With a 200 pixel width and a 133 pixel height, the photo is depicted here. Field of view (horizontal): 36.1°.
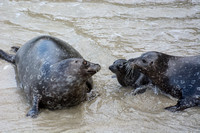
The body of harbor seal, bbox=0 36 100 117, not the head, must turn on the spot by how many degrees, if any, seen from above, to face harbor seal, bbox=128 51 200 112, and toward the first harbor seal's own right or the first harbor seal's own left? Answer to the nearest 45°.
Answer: approximately 45° to the first harbor seal's own left

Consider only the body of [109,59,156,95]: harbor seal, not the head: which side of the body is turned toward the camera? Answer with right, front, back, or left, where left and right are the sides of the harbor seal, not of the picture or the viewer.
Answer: left

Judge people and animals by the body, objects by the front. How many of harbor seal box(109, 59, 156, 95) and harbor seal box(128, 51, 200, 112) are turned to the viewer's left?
2

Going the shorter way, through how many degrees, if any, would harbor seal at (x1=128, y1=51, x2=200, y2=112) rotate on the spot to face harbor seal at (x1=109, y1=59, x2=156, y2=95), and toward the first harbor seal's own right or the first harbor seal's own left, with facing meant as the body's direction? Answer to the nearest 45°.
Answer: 0° — it already faces it

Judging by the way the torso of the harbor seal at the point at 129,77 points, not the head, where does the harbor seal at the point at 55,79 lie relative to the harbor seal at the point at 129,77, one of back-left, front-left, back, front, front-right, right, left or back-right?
front-left

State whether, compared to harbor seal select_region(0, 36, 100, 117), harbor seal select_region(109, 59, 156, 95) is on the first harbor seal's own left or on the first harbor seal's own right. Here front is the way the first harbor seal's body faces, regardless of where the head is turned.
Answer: on the first harbor seal's own left

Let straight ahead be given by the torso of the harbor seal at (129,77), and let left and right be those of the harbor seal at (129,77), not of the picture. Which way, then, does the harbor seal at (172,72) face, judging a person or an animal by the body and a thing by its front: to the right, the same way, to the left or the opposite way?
the same way

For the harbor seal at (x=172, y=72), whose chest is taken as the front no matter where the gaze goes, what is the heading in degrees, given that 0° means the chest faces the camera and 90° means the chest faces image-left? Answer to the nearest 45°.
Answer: approximately 90°

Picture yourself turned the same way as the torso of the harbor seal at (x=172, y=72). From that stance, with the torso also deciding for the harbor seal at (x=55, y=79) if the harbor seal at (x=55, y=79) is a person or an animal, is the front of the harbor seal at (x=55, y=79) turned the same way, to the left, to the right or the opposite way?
the opposite way

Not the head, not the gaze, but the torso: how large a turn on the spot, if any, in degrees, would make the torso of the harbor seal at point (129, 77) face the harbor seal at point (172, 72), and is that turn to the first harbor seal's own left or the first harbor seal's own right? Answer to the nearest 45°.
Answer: approximately 180°

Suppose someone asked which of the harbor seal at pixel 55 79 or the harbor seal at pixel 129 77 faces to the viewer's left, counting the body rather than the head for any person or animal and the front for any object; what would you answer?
the harbor seal at pixel 129 77

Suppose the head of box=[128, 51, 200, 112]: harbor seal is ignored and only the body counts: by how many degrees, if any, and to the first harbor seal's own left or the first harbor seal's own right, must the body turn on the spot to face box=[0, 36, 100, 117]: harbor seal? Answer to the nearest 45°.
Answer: approximately 45° to the first harbor seal's own left
